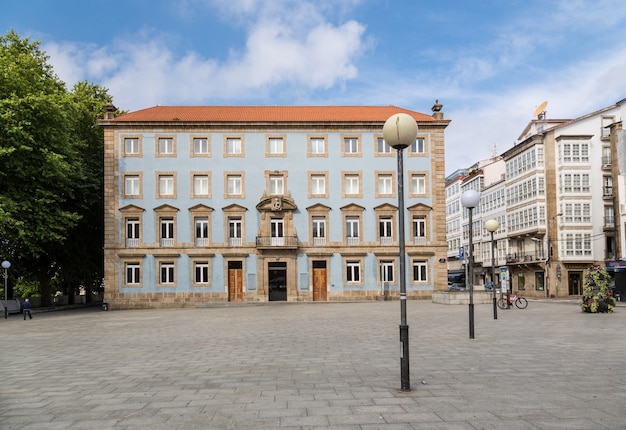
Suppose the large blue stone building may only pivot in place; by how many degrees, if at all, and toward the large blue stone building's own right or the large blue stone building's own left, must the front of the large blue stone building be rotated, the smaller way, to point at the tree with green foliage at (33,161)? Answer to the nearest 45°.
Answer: approximately 45° to the large blue stone building's own right

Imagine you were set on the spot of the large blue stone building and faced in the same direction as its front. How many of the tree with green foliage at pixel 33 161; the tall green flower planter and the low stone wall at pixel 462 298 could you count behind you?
0

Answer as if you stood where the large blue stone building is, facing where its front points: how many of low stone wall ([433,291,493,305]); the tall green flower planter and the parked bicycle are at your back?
0

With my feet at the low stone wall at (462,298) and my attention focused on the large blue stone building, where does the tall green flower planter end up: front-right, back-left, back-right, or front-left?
back-left

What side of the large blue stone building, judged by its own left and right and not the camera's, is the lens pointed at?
front

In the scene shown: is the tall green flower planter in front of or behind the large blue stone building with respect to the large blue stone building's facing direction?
in front

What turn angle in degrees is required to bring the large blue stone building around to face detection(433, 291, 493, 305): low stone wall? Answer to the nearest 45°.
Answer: approximately 45° to its left

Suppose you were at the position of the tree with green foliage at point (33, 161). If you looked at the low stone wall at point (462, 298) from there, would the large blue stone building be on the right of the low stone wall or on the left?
left

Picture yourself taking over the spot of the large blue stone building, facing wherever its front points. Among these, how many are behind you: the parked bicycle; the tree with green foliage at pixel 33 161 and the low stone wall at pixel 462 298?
0

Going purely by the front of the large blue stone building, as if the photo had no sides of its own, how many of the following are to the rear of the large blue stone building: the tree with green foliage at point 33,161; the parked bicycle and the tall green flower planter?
0

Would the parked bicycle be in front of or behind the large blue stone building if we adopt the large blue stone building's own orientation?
in front
